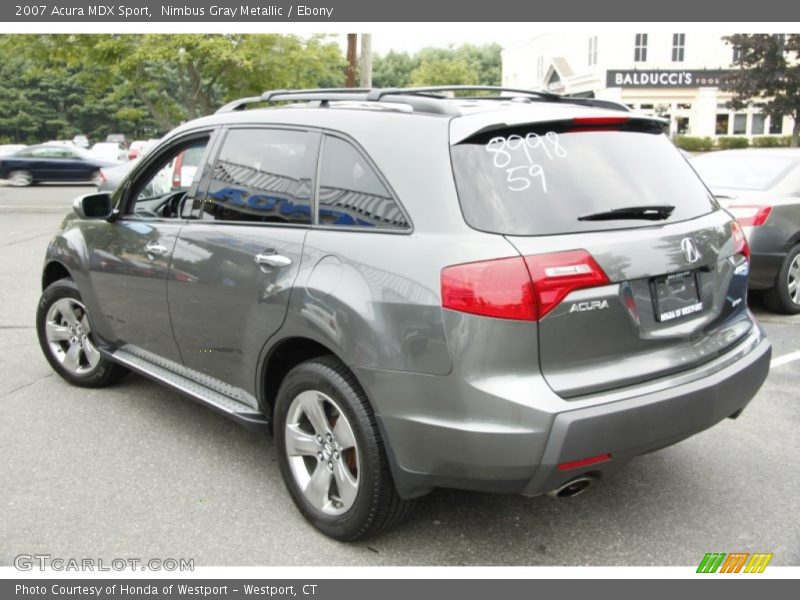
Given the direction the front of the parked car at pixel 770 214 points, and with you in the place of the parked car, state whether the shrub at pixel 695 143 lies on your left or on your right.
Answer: on your left

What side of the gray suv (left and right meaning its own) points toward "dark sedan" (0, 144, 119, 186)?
front

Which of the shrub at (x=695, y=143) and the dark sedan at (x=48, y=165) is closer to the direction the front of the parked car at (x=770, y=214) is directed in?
the shrub

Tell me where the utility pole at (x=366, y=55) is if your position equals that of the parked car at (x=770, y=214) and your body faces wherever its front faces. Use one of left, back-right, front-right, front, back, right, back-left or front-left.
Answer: left

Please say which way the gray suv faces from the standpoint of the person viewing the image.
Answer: facing away from the viewer and to the left of the viewer

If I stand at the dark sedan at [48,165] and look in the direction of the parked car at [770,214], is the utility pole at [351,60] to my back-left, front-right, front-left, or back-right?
front-left

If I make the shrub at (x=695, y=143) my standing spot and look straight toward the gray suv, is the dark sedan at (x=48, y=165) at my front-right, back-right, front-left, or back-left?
front-right

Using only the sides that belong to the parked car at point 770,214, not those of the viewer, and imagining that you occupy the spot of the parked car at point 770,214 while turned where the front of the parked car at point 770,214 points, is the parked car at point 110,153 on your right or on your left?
on your left

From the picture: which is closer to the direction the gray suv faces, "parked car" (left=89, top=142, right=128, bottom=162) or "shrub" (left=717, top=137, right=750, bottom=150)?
the parked car

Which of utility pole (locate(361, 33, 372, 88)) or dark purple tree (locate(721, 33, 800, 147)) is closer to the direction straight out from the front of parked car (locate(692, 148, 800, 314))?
the dark purple tree

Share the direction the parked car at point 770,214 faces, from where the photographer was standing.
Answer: facing away from the viewer and to the right of the viewer

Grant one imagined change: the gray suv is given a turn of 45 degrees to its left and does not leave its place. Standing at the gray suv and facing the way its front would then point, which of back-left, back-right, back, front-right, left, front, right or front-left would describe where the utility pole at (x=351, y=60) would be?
right
